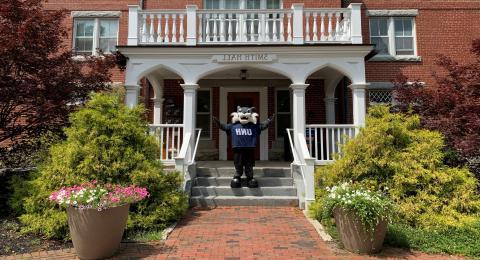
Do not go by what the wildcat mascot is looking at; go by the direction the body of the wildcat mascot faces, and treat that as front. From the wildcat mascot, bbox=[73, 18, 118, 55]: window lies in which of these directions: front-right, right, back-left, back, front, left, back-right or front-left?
back-right

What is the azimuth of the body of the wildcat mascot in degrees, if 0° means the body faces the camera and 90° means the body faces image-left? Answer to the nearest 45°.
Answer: approximately 0°

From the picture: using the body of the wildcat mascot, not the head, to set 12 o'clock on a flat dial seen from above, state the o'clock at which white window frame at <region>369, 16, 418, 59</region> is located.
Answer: The white window frame is roughly at 8 o'clock from the wildcat mascot.

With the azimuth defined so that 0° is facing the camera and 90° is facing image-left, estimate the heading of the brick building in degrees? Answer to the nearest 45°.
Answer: approximately 0°

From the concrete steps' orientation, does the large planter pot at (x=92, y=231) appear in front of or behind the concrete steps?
in front

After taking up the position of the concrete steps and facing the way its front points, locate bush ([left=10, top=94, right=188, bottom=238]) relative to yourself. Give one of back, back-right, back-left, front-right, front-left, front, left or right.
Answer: front-right

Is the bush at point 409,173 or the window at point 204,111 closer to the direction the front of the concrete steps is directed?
the bush

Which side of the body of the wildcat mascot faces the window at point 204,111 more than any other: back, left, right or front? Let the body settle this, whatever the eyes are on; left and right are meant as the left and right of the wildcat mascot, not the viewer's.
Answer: back

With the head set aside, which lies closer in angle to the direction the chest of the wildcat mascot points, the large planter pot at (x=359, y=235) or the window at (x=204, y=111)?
the large planter pot
